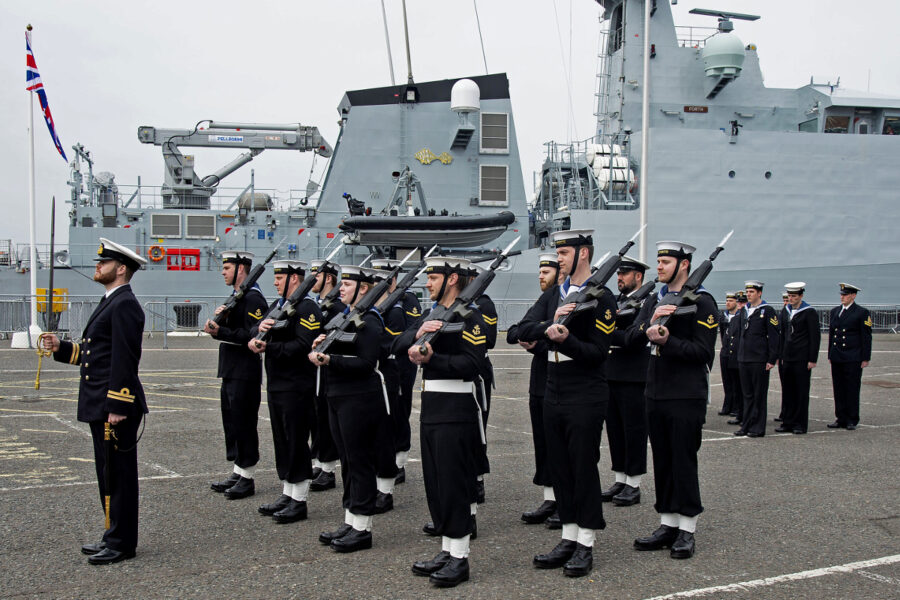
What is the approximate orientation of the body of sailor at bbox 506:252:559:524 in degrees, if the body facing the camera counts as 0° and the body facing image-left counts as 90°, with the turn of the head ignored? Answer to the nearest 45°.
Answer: approximately 45°

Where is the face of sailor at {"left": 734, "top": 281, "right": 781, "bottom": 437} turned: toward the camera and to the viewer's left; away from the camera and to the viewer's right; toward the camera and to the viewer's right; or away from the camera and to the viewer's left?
toward the camera and to the viewer's left

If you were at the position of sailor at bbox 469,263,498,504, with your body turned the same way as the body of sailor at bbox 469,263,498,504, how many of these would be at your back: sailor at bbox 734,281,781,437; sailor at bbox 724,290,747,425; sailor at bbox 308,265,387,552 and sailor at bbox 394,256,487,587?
2

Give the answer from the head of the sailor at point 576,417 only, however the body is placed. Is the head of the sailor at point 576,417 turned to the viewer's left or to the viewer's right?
to the viewer's left

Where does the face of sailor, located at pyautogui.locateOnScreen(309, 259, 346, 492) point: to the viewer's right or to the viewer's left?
to the viewer's left

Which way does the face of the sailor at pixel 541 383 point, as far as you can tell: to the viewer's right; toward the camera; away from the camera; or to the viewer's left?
to the viewer's left

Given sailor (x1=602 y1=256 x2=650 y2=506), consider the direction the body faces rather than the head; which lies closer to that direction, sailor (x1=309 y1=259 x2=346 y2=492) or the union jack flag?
the sailor

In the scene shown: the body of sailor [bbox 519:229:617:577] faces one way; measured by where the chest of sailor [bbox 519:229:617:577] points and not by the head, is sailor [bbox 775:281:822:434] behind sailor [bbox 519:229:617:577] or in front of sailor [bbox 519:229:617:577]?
behind

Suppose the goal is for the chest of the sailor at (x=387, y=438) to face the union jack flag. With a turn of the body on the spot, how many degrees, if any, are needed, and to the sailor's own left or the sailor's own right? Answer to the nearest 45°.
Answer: approximately 90° to the sailor's own right

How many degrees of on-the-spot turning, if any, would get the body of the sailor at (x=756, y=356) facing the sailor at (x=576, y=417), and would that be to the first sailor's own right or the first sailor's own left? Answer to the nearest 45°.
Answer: approximately 45° to the first sailor's own left

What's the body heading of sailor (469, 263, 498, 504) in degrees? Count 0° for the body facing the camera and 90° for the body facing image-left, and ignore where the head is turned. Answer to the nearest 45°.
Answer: approximately 45°

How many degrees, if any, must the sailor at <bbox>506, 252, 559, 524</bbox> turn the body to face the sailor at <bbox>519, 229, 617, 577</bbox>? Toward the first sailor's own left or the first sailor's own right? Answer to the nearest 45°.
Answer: approximately 45° to the first sailor's own left

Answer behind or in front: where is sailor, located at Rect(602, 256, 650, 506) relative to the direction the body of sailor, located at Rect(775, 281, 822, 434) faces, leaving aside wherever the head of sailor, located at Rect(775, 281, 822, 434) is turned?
in front

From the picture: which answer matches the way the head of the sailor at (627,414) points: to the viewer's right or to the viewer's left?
to the viewer's left
